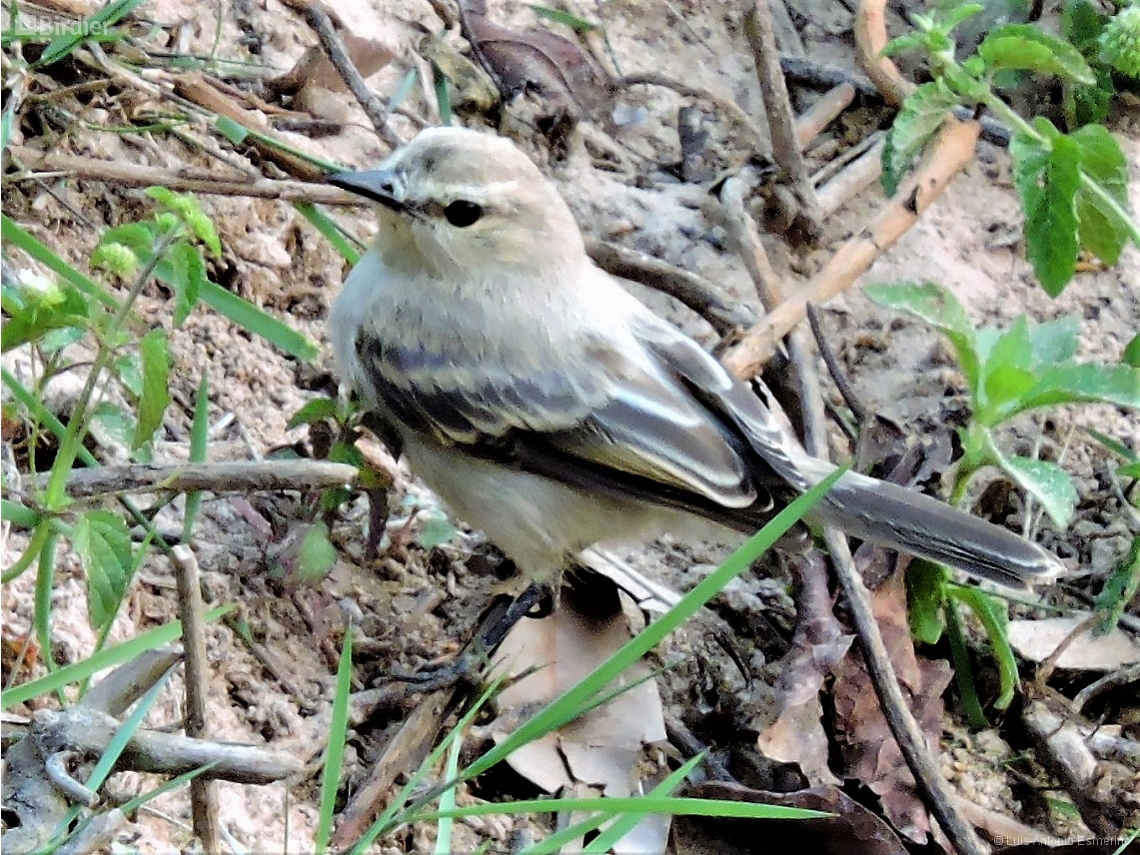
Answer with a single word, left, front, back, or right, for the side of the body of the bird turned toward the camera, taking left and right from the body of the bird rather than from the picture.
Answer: left

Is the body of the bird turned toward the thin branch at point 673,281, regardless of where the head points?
no

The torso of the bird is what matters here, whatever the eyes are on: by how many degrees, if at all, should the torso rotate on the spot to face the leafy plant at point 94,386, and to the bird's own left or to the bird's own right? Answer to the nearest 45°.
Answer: approximately 45° to the bird's own left

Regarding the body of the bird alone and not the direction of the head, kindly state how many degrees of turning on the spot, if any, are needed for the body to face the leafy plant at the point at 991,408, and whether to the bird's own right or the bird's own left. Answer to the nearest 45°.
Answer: approximately 180°

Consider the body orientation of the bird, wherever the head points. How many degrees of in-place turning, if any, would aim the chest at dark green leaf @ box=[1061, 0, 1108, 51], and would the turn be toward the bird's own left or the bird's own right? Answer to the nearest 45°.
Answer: approximately 135° to the bird's own right

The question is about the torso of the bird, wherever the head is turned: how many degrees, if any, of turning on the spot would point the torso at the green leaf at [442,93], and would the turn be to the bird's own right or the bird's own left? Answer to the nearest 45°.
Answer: approximately 90° to the bird's own right

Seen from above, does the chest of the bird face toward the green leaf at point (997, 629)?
no

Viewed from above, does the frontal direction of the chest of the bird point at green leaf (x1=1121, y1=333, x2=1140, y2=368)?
no

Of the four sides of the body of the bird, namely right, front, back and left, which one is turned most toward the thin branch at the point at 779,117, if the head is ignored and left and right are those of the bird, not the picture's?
right

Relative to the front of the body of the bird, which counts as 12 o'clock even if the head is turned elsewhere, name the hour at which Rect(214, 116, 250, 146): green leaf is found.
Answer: The green leaf is roughly at 1 o'clock from the bird.

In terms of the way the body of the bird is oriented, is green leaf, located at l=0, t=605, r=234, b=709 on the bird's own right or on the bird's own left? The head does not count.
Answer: on the bird's own left

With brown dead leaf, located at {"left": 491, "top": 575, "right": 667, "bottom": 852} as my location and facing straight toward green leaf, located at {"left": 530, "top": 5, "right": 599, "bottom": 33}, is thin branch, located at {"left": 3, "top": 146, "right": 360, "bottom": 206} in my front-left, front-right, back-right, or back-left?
front-left

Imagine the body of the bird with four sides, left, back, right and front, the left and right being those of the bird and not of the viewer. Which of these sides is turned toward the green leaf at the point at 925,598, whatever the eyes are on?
back

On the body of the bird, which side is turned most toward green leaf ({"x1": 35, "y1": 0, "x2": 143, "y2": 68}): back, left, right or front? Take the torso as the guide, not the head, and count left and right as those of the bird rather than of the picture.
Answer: front

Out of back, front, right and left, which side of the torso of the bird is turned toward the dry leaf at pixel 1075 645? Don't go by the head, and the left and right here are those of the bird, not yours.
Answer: back

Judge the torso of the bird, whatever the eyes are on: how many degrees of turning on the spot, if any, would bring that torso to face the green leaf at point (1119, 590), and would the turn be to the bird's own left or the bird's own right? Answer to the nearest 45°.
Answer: approximately 180°
